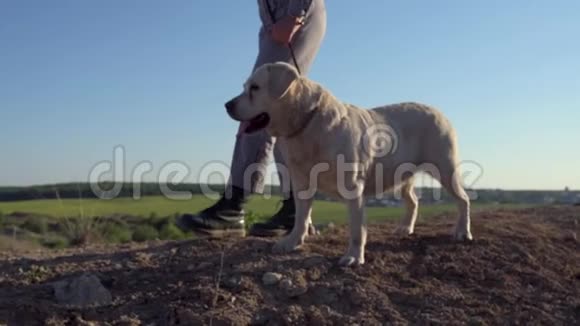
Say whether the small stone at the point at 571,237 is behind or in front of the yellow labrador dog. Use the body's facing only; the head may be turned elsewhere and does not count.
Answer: behind

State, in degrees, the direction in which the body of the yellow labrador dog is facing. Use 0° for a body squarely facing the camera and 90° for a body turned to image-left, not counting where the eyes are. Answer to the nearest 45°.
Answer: approximately 45°
